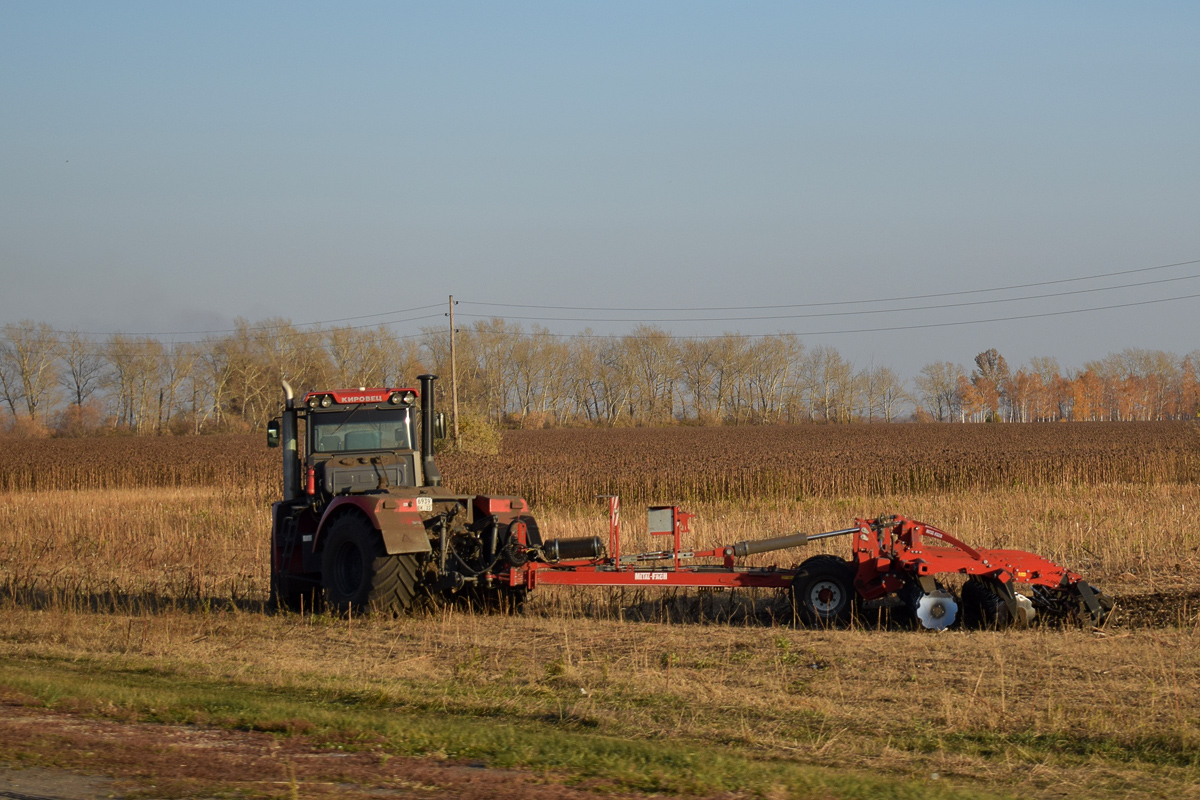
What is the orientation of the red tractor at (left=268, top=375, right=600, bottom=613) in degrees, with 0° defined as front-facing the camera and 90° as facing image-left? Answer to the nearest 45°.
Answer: approximately 135°
